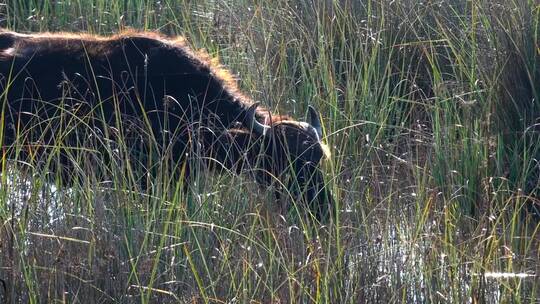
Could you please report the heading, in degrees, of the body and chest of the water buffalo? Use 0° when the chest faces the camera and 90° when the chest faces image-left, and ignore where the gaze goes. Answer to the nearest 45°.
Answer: approximately 270°
